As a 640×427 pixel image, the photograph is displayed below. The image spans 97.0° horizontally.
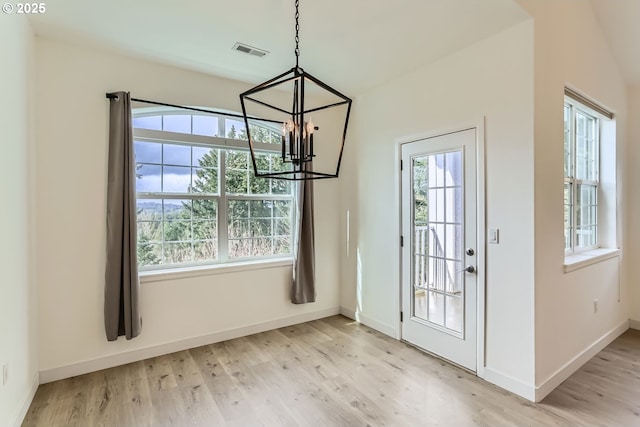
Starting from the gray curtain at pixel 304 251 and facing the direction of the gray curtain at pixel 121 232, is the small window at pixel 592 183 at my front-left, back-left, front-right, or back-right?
back-left

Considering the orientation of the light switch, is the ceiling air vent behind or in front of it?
in front

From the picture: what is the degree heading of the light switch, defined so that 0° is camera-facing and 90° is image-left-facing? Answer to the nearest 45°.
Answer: approximately 45°

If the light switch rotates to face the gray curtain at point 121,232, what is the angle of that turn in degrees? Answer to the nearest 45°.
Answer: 0° — it already faces it

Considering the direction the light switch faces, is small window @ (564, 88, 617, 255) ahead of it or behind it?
behind

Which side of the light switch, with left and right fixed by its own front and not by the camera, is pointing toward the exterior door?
right
